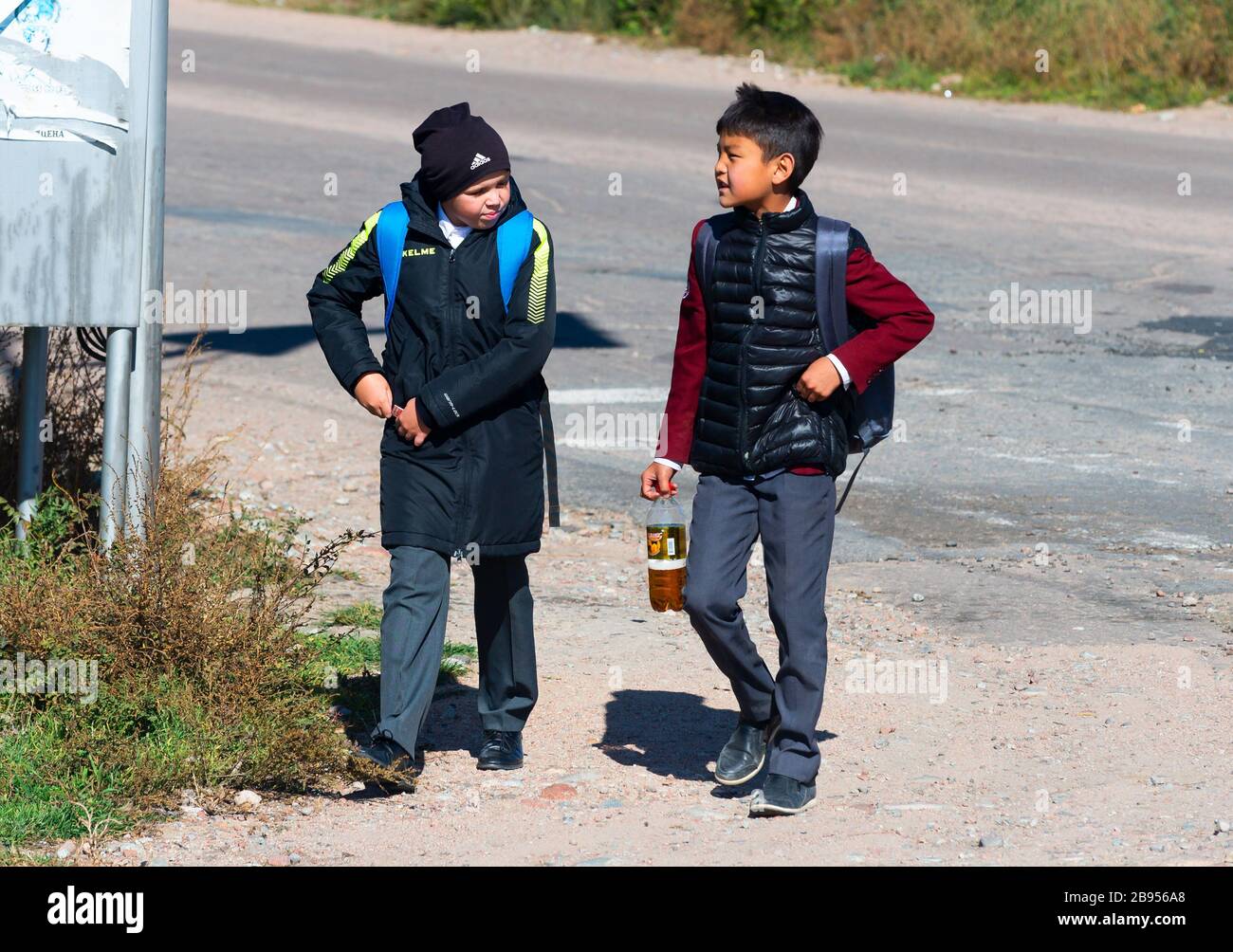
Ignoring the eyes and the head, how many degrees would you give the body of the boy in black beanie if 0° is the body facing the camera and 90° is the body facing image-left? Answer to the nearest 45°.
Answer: approximately 0°

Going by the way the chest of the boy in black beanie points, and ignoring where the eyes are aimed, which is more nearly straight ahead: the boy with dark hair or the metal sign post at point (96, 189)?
the boy with dark hair

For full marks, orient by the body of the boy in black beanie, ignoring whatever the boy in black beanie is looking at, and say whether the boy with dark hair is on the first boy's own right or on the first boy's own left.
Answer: on the first boy's own left

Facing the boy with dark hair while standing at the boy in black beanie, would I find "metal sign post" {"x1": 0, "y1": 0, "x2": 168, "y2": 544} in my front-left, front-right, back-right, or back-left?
back-left

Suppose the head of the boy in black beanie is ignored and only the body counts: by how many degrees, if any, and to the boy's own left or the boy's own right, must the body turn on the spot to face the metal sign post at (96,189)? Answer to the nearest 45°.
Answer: approximately 135° to the boy's own right

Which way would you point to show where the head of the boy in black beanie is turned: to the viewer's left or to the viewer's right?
to the viewer's right
